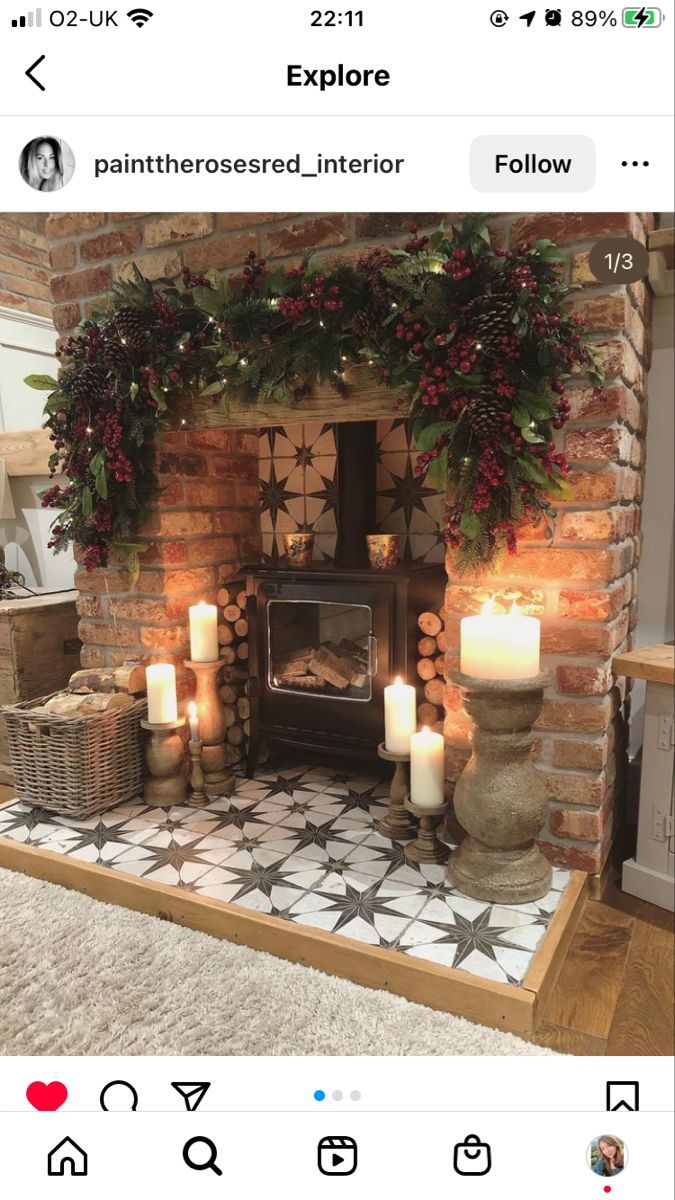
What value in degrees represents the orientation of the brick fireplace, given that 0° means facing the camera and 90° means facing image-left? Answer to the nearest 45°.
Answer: approximately 45°

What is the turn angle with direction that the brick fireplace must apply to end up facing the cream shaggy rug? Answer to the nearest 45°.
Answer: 0° — it already faces it
